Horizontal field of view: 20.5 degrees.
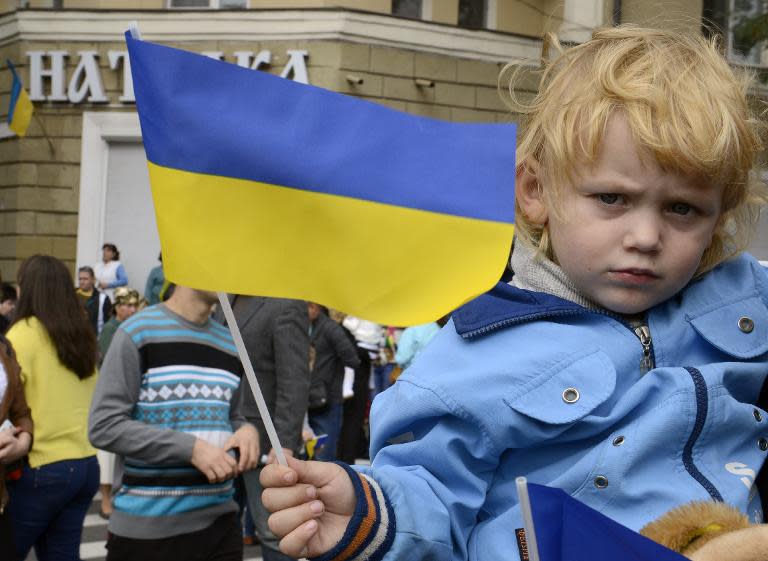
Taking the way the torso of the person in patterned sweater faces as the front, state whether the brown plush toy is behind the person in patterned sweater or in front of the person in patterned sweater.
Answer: in front

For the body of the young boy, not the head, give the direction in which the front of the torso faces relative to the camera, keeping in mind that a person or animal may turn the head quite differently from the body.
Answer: toward the camera

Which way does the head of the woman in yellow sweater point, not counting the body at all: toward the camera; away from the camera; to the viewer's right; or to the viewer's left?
away from the camera

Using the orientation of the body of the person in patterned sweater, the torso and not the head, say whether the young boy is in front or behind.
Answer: in front

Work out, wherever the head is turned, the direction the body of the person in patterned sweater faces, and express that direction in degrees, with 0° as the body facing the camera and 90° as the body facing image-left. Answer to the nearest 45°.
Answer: approximately 315°

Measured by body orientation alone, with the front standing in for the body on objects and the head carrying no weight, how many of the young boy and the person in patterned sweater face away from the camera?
0

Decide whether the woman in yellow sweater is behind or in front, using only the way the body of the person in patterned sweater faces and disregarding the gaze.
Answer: behind
